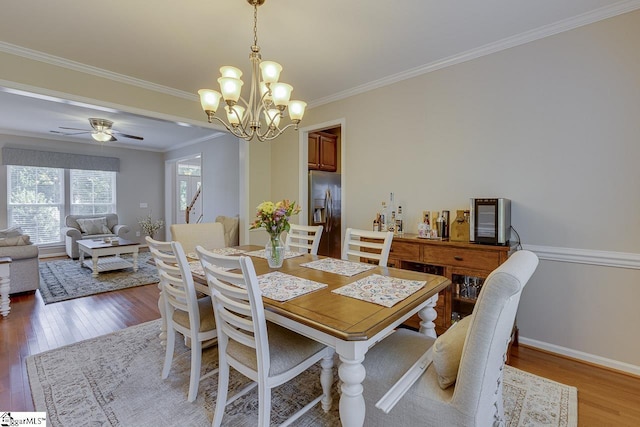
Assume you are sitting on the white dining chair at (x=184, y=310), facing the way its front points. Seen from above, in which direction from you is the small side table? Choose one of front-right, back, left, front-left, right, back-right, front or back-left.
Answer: left

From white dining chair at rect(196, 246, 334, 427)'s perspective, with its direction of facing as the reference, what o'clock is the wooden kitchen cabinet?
The wooden kitchen cabinet is roughly at 11 o'clock from the white dining chair.

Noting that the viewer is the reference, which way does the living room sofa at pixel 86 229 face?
facing the viewer

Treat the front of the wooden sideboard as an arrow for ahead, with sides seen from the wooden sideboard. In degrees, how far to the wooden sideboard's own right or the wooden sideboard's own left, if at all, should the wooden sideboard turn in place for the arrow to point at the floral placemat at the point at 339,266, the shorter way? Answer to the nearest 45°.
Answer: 0° — it already faces it

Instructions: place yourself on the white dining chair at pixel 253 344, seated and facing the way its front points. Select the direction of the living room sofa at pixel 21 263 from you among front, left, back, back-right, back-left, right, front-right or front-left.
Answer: left

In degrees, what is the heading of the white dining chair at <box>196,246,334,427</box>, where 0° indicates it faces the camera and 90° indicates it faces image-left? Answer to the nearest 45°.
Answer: approximately 225°

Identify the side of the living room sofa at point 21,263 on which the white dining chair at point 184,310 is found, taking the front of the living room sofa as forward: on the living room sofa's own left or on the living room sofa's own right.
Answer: on the living room sofa's own right

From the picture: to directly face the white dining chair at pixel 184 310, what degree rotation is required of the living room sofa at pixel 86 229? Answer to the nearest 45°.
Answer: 0° — it already faces it

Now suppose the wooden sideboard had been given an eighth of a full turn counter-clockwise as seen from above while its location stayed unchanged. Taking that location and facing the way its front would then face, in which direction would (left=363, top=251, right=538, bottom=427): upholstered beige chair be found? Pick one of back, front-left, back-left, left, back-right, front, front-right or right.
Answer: front

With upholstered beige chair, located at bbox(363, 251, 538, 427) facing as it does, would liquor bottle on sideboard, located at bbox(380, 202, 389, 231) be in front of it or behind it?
in front

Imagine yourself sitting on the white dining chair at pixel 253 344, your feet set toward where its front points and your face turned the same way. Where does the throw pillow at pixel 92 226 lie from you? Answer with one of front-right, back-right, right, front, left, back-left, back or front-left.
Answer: left

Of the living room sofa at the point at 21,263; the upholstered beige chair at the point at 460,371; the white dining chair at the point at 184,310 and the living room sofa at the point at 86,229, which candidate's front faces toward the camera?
the living room sofa at the point at 86,229

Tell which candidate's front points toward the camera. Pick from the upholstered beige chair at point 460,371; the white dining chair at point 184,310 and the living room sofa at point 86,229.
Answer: the living room sofa

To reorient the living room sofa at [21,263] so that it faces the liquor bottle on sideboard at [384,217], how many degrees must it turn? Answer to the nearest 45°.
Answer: approximately 45° to its right

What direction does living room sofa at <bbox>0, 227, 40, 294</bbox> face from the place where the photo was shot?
facing to the right of the viewer

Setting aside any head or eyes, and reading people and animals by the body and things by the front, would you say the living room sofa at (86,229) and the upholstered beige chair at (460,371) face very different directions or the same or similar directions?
very different directions

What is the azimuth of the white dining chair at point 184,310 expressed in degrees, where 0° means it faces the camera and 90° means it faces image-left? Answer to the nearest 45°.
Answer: approximately 225°

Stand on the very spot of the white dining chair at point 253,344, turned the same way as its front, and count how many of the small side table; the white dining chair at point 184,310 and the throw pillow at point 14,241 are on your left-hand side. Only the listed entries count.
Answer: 3

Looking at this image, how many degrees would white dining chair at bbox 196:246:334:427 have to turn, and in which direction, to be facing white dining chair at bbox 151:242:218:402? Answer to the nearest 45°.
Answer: approximately 90° to its left
